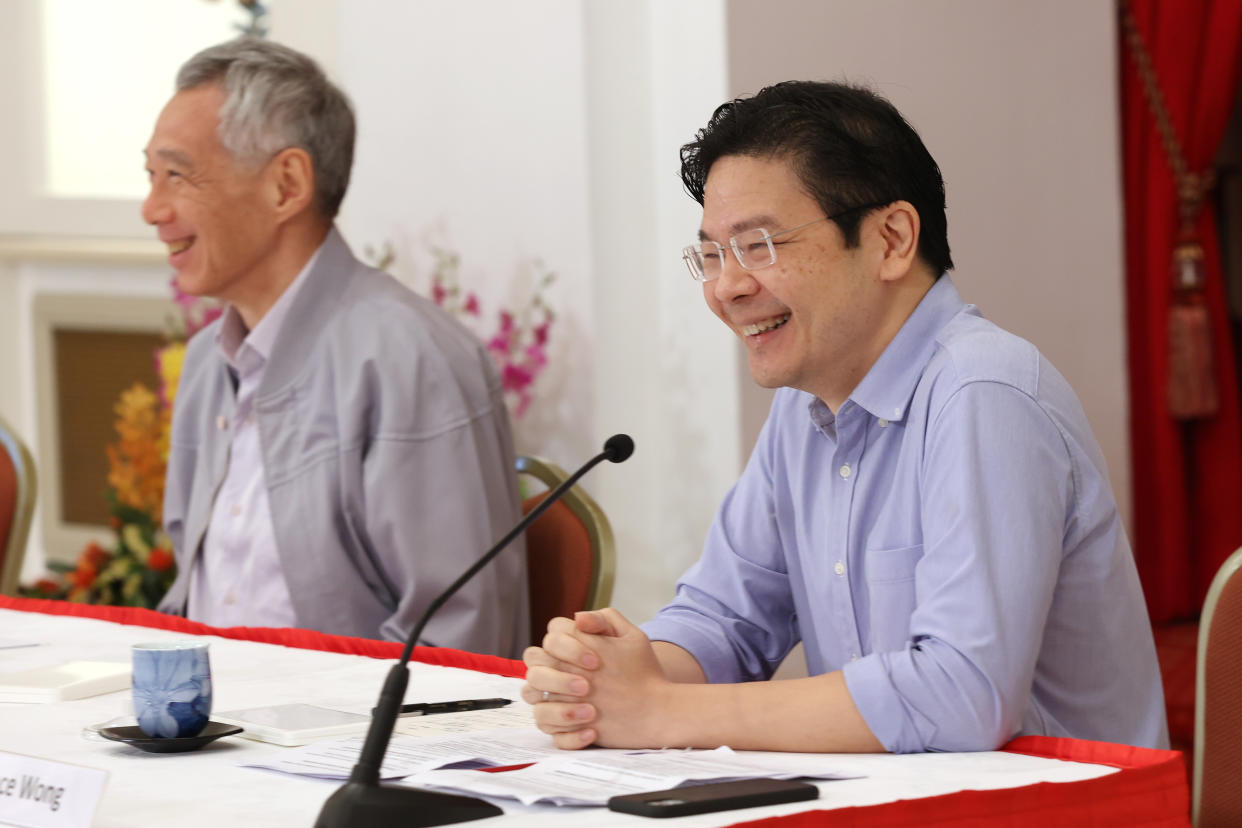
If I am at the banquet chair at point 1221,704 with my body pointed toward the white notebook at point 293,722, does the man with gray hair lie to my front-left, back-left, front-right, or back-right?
front-right

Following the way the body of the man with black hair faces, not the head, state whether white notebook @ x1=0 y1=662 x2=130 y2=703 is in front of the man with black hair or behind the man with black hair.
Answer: in front

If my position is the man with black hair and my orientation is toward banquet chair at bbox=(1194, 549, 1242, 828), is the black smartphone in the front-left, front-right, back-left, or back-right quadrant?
back-right

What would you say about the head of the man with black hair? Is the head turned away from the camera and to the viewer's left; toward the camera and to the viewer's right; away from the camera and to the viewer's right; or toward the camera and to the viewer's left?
toward the camera and to the viewer's left

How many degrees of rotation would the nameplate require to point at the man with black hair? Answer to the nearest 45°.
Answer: approximately 135° to its left

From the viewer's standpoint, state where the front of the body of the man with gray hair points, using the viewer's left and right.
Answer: facing the viewer and to the left of the viewer

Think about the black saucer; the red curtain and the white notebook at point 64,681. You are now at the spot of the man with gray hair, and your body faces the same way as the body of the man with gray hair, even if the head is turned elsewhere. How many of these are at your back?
1

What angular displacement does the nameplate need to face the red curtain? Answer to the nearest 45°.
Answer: approximately 180°

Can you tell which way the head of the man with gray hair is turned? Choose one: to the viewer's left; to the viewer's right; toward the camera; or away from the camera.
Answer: to the viewer's left

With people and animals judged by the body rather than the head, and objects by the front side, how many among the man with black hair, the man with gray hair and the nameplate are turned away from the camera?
0

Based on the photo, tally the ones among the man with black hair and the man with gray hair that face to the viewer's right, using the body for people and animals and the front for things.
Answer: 0

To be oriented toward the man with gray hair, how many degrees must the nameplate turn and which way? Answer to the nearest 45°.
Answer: approximately 135° to its right

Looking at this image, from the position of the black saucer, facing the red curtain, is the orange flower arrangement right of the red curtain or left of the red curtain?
left

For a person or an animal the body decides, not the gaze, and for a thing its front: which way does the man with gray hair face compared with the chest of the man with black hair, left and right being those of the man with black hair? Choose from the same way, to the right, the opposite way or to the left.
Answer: the same way
